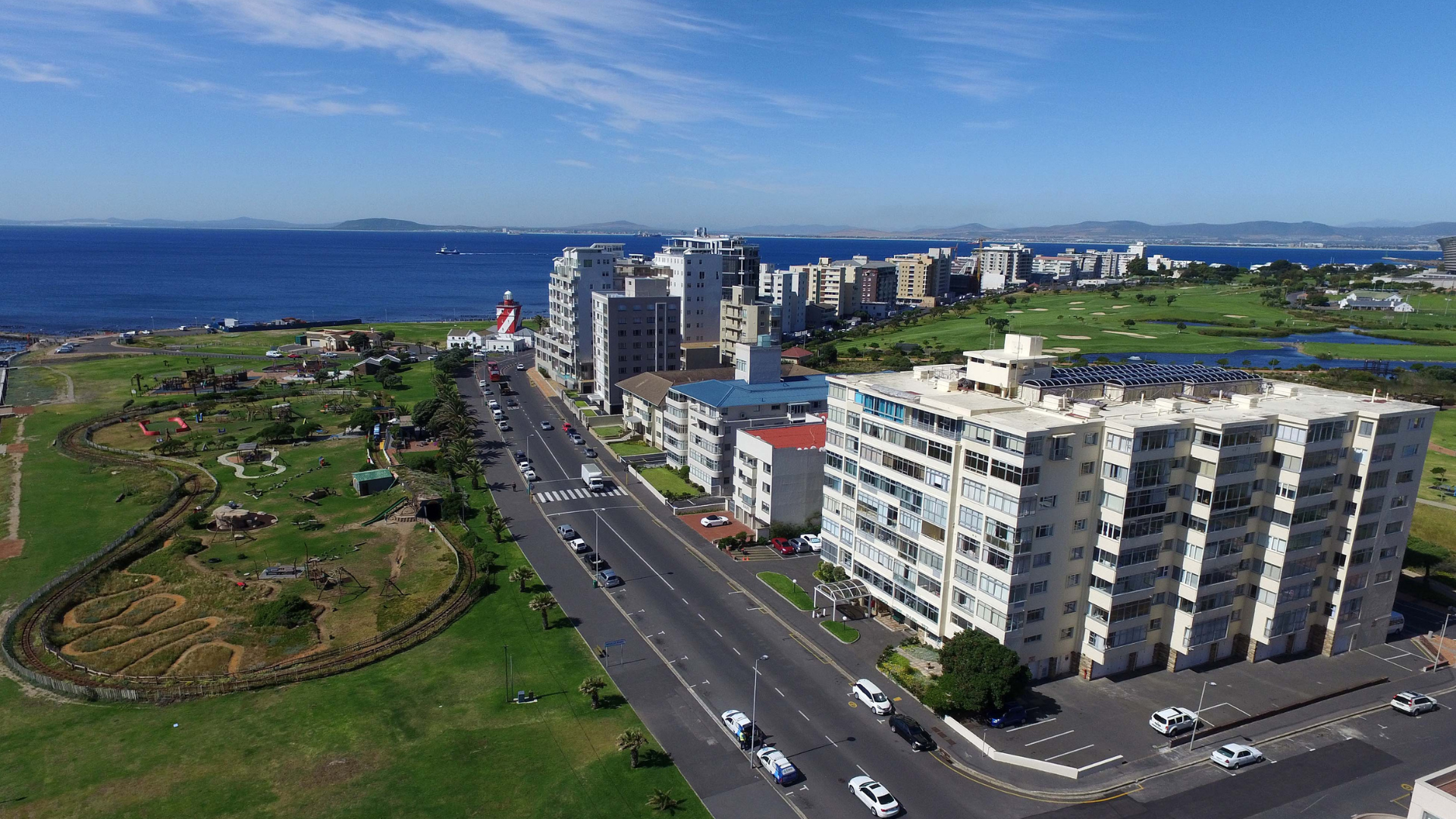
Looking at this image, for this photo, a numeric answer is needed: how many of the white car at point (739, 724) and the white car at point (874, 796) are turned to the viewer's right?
0

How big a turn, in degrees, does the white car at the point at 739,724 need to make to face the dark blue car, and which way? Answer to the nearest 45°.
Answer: approximately 135° to its right

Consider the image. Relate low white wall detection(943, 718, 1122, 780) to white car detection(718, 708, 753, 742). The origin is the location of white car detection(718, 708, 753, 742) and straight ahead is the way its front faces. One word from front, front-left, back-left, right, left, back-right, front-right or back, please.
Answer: back-right

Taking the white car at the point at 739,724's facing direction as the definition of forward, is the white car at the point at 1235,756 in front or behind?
behind

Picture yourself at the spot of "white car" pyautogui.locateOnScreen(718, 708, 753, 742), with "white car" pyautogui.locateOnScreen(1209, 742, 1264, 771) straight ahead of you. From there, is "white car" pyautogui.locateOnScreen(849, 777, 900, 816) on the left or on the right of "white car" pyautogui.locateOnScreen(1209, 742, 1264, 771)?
right

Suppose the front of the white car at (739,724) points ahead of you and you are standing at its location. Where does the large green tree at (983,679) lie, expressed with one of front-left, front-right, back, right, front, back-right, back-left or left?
back-right

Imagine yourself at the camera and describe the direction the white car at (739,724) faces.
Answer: facing away from the viewer and to the left of the viewer

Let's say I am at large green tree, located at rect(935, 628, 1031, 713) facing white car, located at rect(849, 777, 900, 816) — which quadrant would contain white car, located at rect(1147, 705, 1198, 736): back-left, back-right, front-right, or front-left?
back-left
